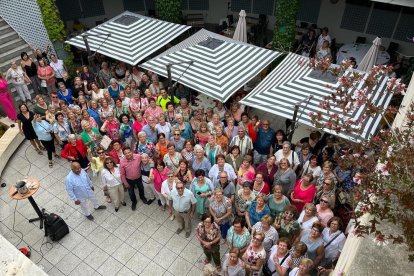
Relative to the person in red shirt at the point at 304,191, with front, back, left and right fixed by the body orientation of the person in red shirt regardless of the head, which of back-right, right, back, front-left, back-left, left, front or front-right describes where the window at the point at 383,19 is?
back-right

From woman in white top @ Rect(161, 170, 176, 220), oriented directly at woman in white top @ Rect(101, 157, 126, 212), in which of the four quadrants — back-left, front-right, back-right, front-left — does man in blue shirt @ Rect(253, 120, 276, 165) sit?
back-right

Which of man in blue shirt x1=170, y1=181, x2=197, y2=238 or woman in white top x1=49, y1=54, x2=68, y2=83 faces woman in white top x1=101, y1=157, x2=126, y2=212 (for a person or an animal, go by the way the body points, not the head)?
woman in white top x1=49, y1=54, x2=68, y2=83

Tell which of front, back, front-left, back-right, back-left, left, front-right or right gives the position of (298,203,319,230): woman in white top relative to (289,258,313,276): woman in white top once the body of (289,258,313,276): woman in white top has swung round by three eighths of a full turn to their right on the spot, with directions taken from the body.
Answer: front

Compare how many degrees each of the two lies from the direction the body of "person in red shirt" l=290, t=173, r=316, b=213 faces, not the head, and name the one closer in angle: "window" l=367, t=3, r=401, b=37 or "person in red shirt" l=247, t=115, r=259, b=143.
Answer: the person in red shirt

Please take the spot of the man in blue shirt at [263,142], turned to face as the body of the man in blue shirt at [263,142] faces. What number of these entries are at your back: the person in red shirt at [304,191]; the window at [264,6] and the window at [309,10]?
2

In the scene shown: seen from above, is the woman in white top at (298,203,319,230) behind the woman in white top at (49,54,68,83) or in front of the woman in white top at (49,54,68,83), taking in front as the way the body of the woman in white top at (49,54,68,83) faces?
in front

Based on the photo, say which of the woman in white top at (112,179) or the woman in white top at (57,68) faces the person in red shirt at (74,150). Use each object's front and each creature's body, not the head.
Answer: the woman in white top at (57,68)

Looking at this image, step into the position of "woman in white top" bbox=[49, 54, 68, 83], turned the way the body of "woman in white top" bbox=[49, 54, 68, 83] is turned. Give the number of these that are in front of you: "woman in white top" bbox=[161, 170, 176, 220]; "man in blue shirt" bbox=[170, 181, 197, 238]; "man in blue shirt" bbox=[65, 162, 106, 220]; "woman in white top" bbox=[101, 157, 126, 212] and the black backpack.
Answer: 5

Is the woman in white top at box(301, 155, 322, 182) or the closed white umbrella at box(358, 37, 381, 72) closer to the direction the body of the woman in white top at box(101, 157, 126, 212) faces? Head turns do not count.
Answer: the woman in white top

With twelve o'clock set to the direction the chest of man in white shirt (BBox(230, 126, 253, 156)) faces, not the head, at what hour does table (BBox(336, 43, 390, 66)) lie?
The table is roughly at 7 o'clock from the man in white shirt.

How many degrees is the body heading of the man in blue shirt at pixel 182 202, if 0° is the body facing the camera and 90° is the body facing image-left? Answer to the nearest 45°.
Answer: approximately 0°

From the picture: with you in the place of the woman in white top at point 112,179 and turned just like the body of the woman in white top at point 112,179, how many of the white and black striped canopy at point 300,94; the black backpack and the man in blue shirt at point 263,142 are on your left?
2

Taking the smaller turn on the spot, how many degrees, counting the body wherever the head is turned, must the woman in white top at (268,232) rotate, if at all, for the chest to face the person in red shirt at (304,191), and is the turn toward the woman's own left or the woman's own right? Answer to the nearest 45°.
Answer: approximately 180°

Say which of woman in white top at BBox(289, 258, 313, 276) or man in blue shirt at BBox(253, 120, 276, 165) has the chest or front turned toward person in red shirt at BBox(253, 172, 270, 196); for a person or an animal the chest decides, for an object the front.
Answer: the man in blue shirt

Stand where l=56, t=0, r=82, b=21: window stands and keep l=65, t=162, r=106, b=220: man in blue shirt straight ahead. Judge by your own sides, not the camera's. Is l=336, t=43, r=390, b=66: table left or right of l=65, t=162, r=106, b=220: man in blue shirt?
left
